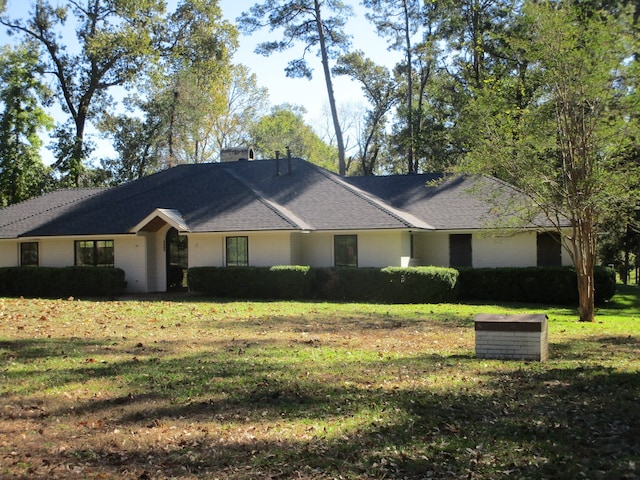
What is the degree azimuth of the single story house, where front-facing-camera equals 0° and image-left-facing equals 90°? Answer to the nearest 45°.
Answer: approximately 0°

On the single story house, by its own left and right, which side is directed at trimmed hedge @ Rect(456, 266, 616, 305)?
left

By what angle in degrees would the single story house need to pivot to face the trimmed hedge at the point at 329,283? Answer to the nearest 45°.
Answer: approximately 45° to its left

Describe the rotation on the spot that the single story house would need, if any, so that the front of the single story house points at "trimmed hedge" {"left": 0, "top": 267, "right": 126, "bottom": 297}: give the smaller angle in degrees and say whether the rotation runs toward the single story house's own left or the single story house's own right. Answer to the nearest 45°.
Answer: approximately 90° to the single story house's own right

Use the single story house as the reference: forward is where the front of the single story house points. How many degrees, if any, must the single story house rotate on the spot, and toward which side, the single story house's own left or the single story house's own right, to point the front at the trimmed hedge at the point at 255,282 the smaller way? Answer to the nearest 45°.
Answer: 0° — it already faces it
